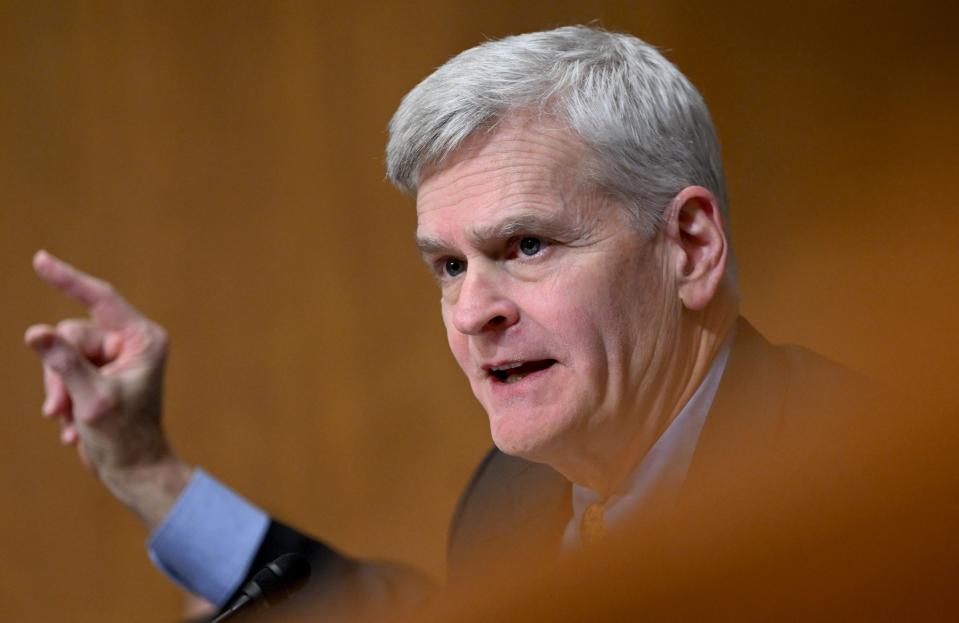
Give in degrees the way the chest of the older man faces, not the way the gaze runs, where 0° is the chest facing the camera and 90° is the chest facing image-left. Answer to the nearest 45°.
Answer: approximately 45°

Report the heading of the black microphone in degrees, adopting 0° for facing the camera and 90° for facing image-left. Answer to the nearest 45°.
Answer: approximately 270°
